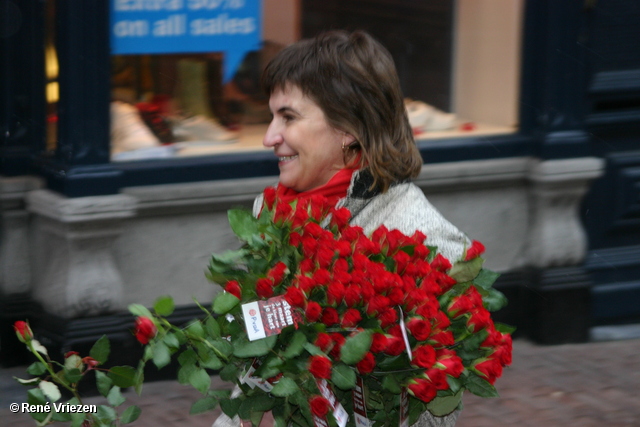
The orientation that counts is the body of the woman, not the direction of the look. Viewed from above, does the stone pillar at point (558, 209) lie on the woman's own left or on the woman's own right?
on the woman's own right

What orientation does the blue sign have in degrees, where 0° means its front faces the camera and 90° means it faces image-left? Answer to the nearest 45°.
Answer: approximately 0°

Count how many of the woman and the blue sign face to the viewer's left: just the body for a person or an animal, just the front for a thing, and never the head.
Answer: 1

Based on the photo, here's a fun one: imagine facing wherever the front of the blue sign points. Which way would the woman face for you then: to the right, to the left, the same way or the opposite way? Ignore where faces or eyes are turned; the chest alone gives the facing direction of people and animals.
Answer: to the right

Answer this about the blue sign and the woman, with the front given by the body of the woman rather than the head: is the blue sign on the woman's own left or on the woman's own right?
on the woman's own right

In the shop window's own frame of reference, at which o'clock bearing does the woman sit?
The woman is roughly at 12 o'clock from the shop window.

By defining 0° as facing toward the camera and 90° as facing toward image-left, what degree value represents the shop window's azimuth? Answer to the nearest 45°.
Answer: approximately 0°

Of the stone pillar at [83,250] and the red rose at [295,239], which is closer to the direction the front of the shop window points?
the red rose

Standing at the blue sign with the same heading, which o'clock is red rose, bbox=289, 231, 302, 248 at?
The red rose is roughly at 12 o'clock from the blue sign.

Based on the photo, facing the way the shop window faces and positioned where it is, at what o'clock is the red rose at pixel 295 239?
The red rose is roughly at 12 o'clock from the shop window.

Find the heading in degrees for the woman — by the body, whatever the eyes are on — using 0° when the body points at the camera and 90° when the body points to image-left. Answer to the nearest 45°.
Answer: approximately 90°
